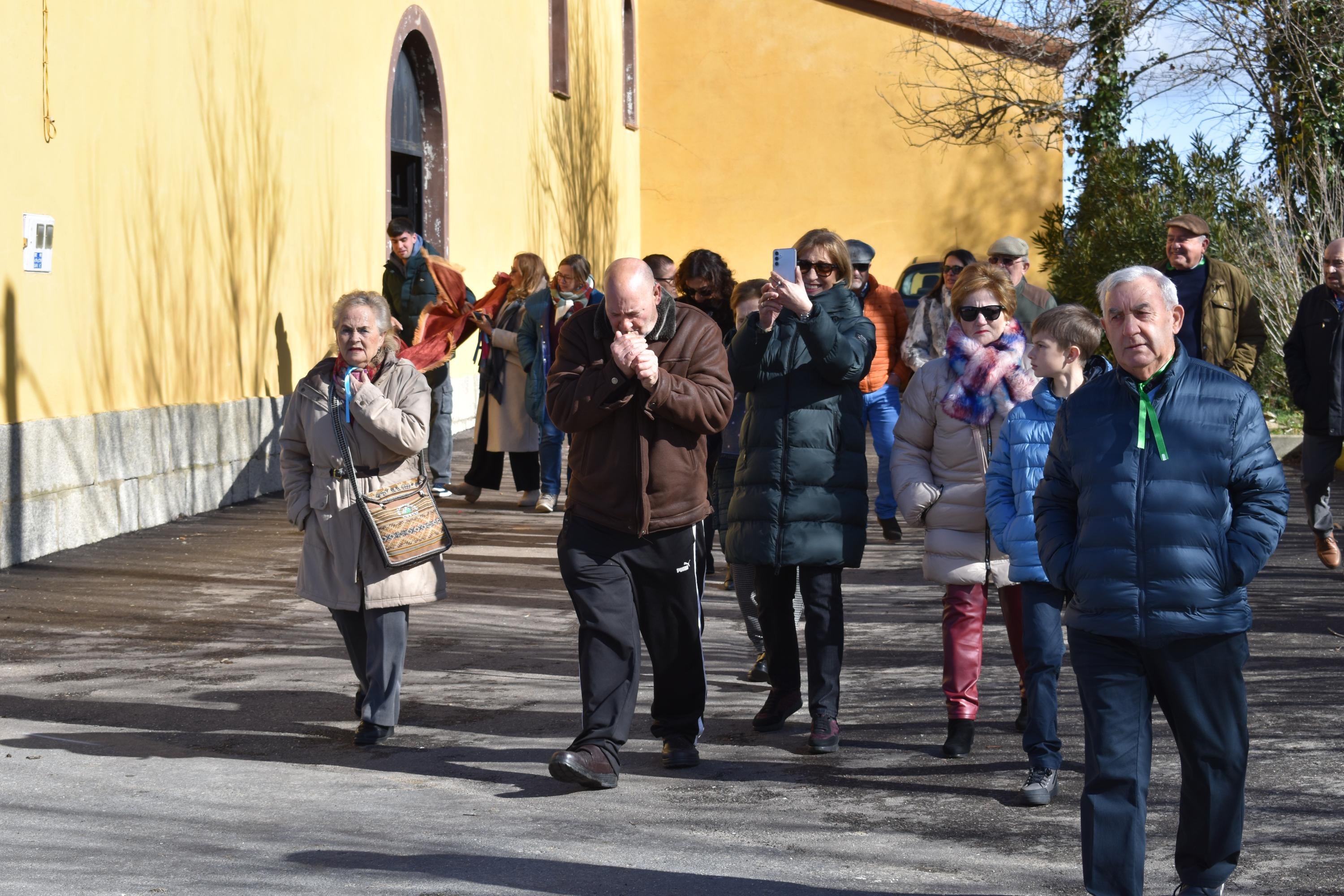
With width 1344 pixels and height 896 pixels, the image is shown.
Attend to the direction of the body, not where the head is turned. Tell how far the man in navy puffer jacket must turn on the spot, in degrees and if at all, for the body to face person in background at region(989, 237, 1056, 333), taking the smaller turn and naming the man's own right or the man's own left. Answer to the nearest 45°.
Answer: approximately 180°

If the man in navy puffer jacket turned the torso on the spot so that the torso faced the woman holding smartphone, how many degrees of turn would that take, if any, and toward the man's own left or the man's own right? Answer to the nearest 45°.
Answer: approximately 135° to the man's own right

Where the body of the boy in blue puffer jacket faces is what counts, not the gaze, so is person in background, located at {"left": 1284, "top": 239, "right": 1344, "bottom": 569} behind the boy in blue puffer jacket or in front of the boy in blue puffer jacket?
behind

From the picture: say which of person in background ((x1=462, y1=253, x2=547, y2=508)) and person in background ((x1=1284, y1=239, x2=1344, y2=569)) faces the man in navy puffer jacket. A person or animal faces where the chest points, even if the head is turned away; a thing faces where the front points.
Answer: person in background ((x1=1284, y1=239, x2=1344, y2=569))

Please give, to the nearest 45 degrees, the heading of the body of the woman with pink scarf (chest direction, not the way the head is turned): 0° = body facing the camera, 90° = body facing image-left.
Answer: approximately 0°

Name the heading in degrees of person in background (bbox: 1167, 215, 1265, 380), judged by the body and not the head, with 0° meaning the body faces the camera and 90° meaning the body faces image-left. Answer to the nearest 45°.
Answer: approximately 45°

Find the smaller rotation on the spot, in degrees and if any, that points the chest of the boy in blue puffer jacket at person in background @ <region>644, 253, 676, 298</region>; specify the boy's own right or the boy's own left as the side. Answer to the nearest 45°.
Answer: approximately 90° to the boy's own right
